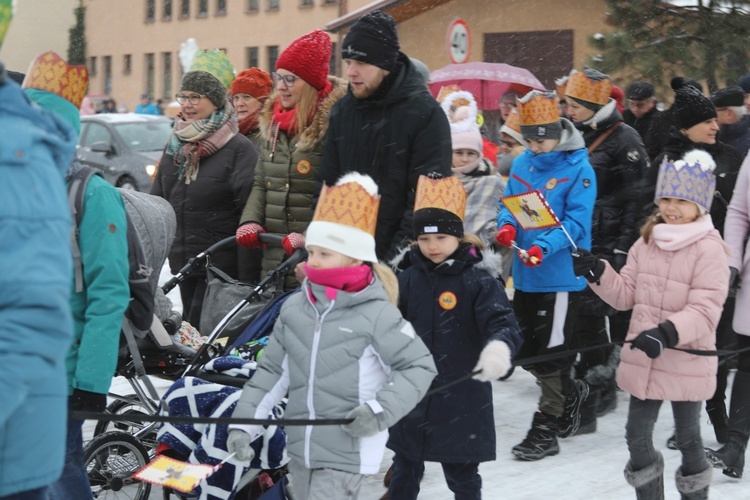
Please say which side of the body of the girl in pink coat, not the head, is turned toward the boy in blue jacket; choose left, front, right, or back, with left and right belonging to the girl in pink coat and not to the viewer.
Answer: right

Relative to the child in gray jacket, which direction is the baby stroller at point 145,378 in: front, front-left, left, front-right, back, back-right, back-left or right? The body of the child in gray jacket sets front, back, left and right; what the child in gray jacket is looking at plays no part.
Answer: right

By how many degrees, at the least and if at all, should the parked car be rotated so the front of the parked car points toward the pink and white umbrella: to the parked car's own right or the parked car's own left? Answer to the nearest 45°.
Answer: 0° — it already faces it

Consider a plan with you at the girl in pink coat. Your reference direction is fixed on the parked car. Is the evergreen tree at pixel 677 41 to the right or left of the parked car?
right

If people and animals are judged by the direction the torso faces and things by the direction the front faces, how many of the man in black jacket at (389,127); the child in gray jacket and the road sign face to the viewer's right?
0

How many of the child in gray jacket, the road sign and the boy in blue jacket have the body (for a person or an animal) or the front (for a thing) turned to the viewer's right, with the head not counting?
0

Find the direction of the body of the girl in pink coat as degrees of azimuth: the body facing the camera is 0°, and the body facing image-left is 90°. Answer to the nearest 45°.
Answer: approximately 45°

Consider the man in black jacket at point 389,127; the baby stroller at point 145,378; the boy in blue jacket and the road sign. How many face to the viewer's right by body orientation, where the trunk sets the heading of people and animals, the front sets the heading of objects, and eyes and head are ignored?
0

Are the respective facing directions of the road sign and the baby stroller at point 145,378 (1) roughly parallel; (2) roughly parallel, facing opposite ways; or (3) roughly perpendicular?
roughly perpendicular

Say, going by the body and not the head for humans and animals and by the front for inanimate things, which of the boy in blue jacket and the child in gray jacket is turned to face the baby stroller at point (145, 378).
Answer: the boy in blue jacket

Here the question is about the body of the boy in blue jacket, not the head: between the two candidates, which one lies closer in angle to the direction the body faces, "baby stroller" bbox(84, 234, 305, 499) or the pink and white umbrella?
the baby stroller
